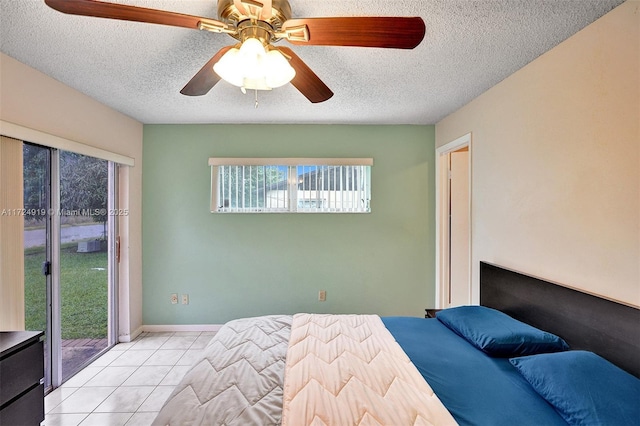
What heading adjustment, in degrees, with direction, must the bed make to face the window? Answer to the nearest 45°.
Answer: approximately 45° to its right

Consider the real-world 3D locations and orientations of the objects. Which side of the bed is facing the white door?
right

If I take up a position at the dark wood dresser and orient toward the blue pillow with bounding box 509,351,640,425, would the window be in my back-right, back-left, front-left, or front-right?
front-left

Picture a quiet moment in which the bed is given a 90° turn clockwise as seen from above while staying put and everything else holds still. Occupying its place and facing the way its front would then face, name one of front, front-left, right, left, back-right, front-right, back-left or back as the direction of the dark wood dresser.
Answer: left

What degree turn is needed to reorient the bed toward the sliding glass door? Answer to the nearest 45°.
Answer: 0° — it already faces it

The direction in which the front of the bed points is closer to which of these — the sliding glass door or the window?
the sliding glass door

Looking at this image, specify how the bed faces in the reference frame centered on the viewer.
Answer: facing to the left of the viewer

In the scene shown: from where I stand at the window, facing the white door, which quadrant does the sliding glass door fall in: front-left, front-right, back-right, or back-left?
back-right
